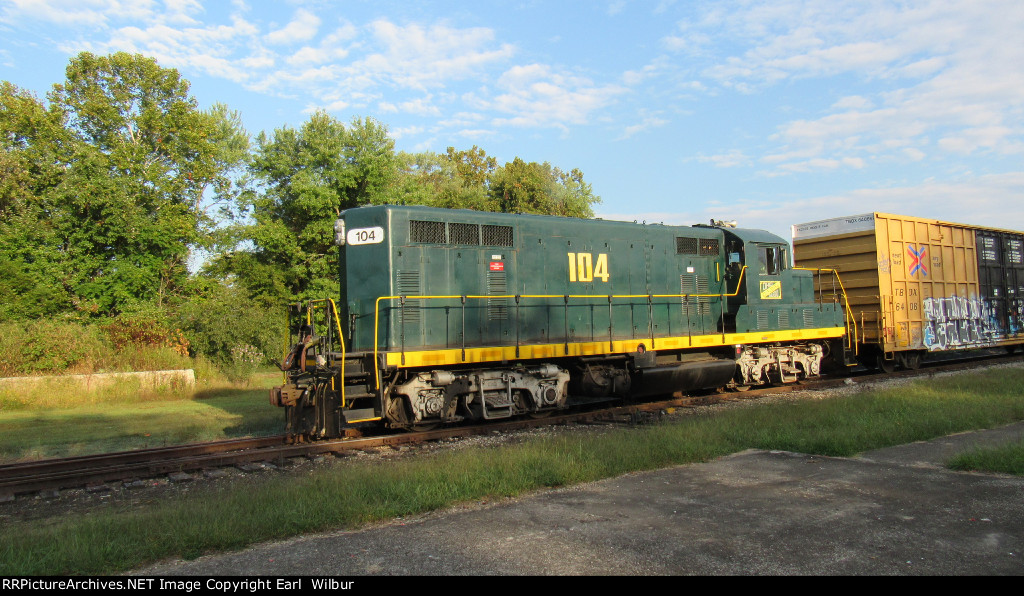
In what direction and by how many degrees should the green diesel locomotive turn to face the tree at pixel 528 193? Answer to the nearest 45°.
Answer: approximately 45° to its left

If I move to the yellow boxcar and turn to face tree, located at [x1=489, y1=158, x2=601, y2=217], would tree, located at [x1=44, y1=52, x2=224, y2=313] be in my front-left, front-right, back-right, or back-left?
front-left
